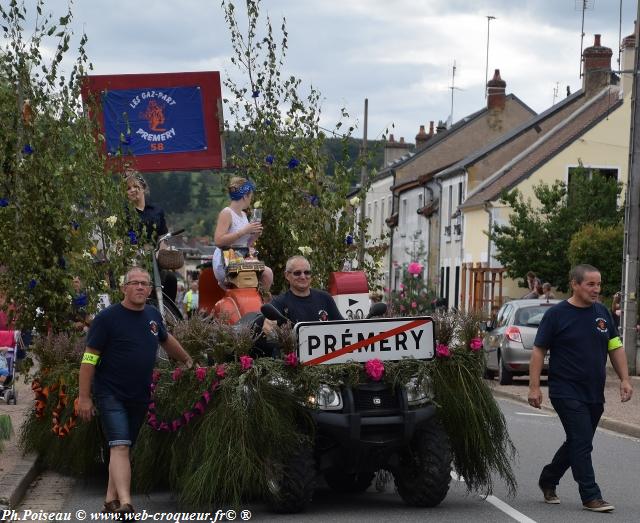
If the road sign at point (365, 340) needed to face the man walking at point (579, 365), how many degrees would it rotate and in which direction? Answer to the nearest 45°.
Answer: approximately 90° to its left

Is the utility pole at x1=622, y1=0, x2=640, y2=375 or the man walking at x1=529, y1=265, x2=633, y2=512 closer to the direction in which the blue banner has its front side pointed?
the man walking

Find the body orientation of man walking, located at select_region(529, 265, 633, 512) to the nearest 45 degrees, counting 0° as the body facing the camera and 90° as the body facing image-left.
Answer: approximately 315°

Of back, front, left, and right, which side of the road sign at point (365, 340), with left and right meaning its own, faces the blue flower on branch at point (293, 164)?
back

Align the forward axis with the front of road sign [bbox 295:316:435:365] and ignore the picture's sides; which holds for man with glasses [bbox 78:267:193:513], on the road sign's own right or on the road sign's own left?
on the road sign's own right

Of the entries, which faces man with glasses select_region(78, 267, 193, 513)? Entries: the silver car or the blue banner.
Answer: the blue banner

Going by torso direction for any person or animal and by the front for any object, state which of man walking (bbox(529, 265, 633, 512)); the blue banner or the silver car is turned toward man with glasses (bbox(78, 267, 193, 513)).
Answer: the blue banner

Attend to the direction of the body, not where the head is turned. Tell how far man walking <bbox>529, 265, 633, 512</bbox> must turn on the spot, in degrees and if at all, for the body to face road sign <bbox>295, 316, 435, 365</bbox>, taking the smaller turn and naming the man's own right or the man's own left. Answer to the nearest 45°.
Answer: approximately 90° to the man's own right
